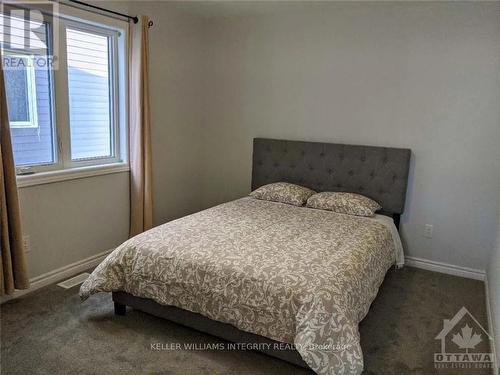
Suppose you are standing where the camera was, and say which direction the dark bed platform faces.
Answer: facing the viewer and to the left of the viewer

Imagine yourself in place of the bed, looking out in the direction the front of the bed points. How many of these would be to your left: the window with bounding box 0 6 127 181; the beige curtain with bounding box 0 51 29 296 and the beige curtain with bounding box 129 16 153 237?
0

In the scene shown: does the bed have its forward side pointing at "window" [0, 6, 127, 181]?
no

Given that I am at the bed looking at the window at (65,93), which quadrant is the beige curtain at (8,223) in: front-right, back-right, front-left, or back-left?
front-left

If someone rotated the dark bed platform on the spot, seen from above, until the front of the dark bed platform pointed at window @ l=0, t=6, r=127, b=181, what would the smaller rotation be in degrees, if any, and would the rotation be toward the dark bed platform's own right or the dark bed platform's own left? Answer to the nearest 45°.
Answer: approximately 45° to the dark bed platform's own right

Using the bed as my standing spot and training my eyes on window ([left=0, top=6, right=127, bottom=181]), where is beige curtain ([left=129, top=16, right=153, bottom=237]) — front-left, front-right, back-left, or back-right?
front-right

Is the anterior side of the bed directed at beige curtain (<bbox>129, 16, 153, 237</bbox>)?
no

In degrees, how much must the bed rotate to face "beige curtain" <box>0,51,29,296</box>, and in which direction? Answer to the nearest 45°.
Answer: approximately 45° to its right
